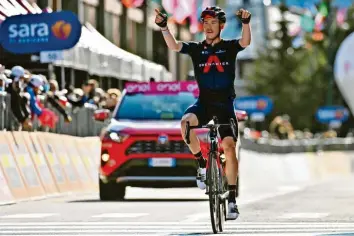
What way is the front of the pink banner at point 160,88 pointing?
toward the camera

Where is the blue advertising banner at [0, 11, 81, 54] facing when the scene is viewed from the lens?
facing the viewer

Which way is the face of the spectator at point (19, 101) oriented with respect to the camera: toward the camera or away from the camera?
toward the camera

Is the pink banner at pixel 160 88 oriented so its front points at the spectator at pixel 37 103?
no

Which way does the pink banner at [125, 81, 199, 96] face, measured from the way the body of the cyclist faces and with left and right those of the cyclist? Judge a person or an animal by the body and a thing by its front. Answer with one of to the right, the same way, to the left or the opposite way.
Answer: the same way

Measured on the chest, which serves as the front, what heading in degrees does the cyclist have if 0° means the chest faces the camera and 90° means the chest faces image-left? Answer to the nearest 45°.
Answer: approximately 0°

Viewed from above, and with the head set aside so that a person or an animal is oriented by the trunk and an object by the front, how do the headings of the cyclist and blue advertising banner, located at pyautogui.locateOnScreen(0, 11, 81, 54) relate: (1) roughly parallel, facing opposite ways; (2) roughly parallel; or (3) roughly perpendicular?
roughly parallel

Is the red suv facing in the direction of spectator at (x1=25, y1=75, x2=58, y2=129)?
no
